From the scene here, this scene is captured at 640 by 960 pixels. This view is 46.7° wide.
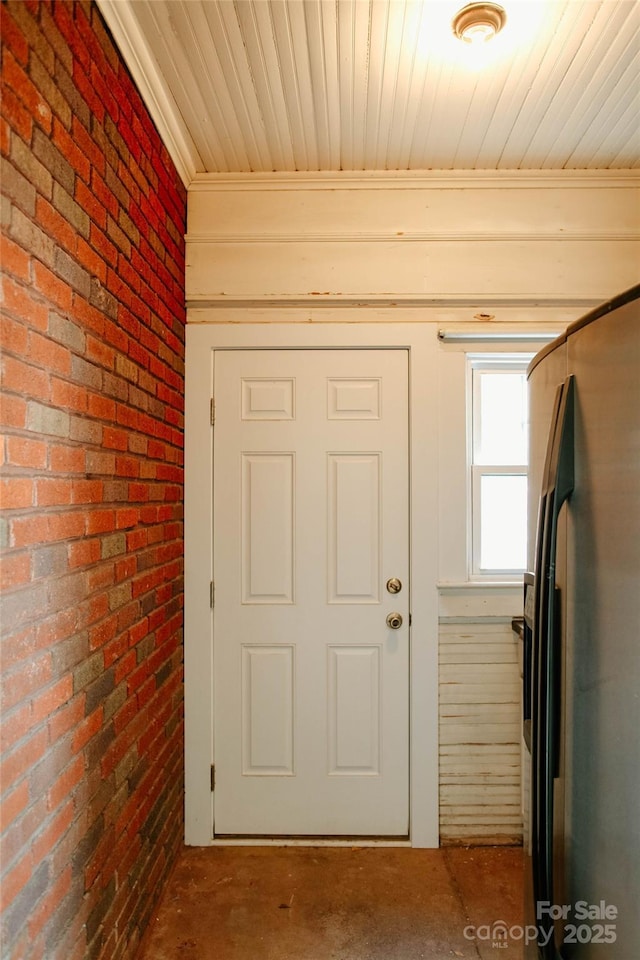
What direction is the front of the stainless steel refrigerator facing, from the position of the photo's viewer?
facing the viewer and to the left of the viewer

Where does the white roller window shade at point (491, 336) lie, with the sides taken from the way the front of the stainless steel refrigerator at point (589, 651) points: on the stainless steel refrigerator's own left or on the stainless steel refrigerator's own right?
on the stainless steel refrigerator's own right

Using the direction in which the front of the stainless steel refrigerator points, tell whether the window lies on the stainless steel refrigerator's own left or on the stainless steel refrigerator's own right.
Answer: on the stainless steel refrigerator's own right

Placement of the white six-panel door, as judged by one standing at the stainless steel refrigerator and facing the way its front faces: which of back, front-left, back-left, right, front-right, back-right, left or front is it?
right
